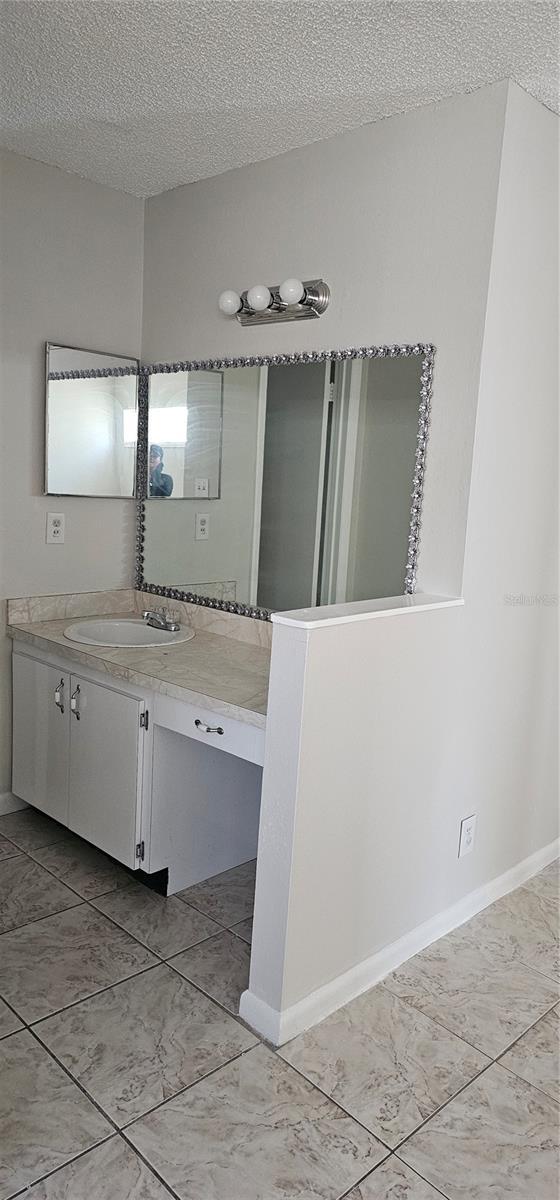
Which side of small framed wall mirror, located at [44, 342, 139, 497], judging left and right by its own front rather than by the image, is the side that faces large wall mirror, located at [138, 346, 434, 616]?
front

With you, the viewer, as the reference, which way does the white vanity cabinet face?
facing the viewer and to the left of the viewer

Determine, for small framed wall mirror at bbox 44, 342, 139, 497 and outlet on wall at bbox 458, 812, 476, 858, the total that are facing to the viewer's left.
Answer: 0

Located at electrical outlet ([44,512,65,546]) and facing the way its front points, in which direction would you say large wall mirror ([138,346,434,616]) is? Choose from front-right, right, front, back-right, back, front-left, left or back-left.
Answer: front

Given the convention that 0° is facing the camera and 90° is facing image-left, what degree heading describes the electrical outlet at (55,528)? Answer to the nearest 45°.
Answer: approximately 315°

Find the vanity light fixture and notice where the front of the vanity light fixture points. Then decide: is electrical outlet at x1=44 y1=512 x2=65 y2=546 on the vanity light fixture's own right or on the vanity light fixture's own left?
on the vanity light fixture's own right

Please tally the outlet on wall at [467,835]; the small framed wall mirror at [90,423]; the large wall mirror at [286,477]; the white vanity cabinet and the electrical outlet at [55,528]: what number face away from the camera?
0

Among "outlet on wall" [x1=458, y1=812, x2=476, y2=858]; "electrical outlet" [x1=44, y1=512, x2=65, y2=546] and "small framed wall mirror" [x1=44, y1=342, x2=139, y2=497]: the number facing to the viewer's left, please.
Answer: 0

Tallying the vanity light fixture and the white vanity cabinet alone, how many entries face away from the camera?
0

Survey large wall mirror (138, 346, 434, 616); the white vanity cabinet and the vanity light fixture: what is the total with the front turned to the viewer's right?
0

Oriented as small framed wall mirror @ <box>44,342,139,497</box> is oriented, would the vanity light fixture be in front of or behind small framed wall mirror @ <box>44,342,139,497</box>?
in front

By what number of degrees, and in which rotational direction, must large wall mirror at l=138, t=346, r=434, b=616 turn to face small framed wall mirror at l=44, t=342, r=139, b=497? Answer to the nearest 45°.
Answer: approximately 90° to its right

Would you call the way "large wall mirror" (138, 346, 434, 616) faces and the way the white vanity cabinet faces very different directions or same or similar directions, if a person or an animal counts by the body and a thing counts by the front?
same or similar directions

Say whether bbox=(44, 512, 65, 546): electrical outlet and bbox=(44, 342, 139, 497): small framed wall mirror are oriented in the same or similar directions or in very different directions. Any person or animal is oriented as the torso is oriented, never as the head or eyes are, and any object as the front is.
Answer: same or similar directions

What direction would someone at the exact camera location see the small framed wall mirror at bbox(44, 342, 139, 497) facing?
facing the viewer and to the right of the viewer
